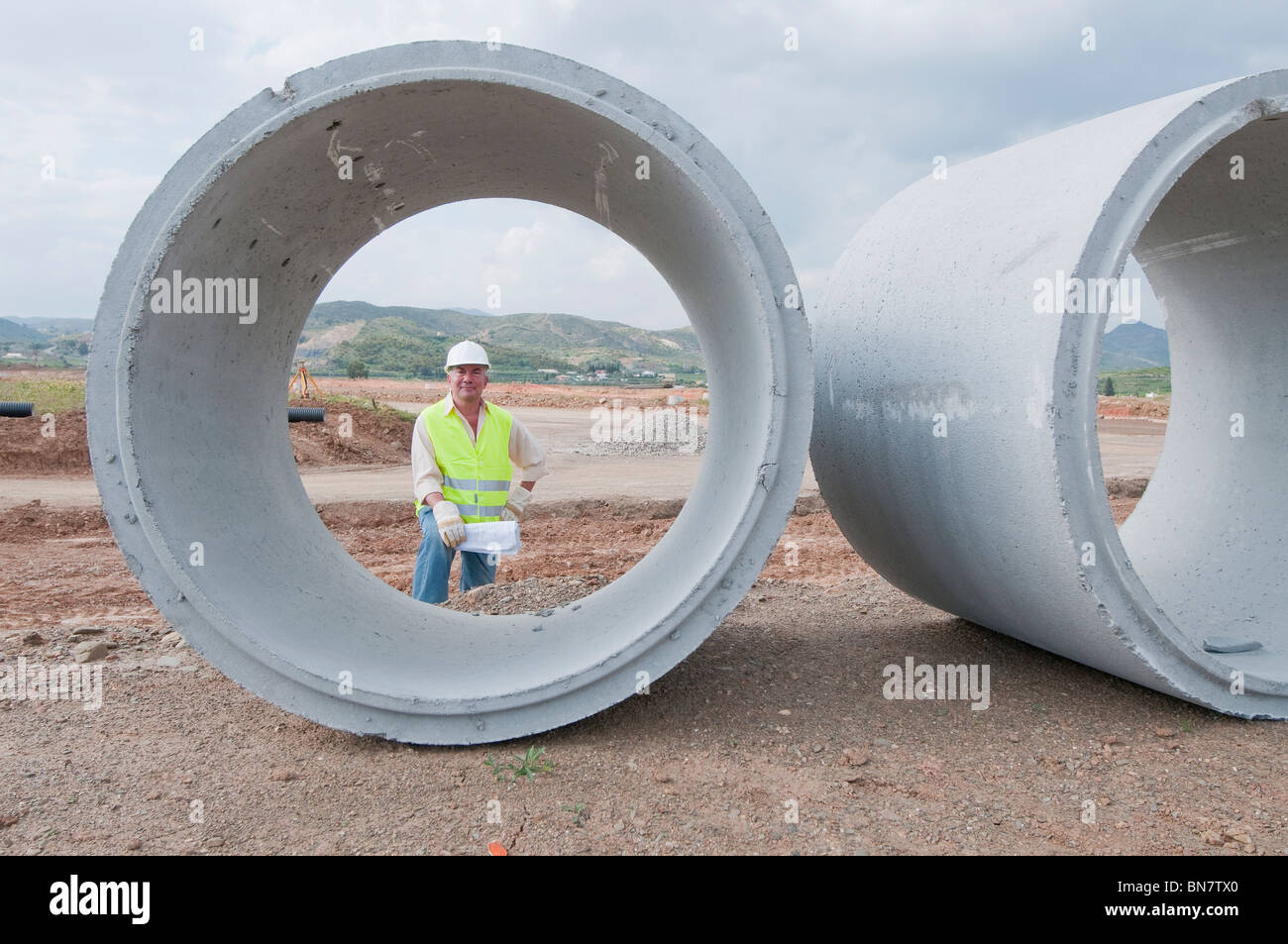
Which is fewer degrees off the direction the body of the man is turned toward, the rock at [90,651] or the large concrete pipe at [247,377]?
the large concrete pipe

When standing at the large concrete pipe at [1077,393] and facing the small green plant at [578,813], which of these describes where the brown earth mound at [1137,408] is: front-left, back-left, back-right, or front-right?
back-right

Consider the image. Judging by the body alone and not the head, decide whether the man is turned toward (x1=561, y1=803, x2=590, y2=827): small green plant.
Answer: yes

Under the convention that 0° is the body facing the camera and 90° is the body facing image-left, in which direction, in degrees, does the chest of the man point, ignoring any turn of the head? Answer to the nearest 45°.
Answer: approximately 0°

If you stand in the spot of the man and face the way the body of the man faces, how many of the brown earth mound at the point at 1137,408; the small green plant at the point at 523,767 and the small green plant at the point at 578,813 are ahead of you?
2

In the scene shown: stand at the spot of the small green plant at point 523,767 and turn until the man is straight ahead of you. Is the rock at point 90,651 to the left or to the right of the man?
left

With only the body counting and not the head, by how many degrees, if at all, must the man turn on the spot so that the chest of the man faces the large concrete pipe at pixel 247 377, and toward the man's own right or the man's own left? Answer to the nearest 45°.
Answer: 0° — they already face it

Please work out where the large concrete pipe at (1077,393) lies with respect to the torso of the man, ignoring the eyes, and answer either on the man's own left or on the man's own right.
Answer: on the man's own left

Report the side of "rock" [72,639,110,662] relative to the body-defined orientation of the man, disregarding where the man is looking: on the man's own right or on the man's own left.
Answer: on the man's own right
